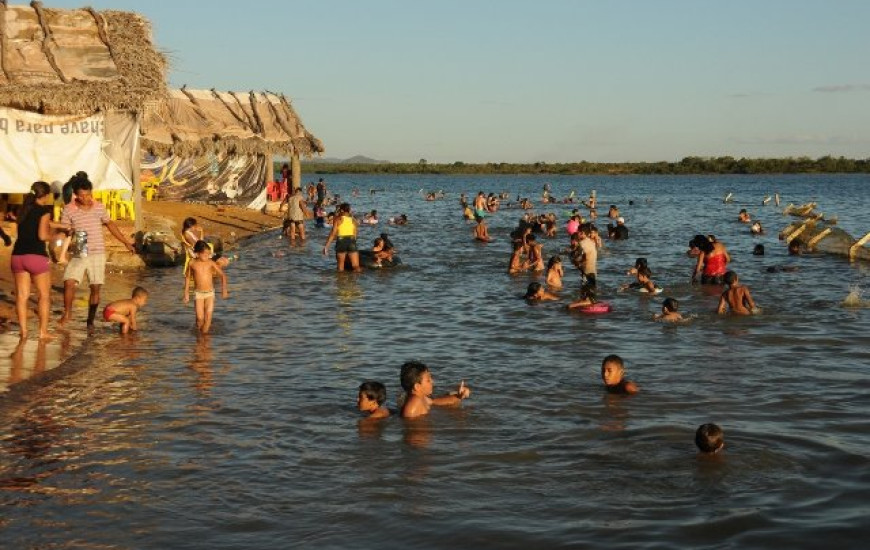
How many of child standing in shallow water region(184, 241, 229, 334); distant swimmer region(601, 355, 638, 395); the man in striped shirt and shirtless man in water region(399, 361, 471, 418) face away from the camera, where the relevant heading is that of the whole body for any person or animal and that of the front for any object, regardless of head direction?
0

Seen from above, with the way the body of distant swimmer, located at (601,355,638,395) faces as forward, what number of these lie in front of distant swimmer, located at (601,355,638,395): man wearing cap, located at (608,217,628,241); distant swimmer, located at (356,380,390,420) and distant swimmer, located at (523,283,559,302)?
1

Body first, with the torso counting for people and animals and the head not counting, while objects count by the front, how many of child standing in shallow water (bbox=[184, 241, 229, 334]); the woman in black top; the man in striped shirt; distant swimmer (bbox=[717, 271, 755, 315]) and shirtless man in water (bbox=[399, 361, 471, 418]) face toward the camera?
2

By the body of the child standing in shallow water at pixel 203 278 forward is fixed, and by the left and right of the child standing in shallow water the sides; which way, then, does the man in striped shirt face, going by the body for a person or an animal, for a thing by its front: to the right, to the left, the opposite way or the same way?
the same way

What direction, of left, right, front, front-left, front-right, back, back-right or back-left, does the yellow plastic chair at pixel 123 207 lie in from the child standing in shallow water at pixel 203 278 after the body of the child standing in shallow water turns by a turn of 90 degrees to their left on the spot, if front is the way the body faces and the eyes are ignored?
left

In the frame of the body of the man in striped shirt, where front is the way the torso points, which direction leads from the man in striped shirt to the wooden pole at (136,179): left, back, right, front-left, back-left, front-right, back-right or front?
back

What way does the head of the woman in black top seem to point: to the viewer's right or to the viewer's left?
to the viewer's right

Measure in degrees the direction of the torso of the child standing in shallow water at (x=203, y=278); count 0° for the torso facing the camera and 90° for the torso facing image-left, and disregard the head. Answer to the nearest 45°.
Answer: approximately 0°

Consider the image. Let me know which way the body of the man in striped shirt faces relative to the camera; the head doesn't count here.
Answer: toward the camera
